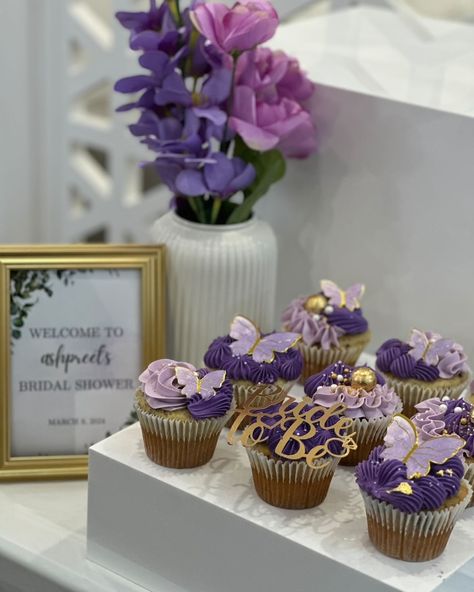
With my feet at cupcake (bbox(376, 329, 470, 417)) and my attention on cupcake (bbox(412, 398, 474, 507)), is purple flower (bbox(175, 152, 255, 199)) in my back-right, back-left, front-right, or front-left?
back-right

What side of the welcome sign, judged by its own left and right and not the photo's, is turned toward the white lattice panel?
back

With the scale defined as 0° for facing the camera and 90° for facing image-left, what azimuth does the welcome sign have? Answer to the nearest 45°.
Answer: approximately 0°

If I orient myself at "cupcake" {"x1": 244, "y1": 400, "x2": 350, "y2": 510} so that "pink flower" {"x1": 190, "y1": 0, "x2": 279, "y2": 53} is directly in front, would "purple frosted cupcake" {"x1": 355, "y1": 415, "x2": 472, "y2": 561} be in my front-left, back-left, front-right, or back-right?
back-right

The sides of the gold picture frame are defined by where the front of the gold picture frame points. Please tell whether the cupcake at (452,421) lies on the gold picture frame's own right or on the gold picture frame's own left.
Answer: on the gold picture frame's own left
